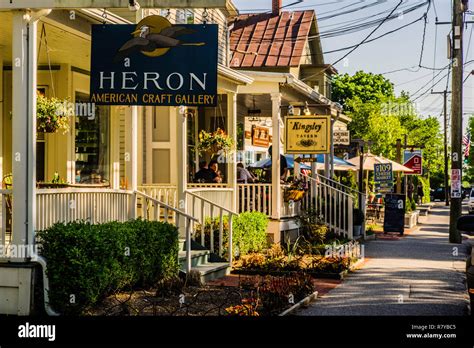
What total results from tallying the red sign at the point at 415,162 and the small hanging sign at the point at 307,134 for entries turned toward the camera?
2

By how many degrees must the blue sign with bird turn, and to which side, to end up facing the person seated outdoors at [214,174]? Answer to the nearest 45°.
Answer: approximately 180°

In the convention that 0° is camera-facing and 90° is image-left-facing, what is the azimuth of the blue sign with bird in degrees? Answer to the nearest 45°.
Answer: approximately 0°

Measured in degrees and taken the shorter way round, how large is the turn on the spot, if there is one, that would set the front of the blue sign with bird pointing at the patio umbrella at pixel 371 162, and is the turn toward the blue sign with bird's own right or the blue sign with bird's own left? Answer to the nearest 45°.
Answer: approximately 135° to the blue sign with bird's own left

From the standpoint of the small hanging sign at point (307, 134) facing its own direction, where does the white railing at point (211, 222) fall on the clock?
The white railing is roughly at 1 o'clock from the small hanging sign.

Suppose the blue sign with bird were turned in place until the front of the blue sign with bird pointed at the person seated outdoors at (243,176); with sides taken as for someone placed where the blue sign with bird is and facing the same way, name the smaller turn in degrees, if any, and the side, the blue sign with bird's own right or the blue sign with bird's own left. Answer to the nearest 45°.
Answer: approximately 180°

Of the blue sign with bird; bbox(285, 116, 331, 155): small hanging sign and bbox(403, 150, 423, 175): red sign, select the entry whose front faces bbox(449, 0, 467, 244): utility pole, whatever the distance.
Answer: the red sign

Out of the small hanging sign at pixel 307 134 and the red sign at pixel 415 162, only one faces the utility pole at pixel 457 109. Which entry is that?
the red sign

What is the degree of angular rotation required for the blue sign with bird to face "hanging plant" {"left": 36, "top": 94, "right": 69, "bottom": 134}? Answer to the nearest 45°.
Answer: approximately 135° to its right

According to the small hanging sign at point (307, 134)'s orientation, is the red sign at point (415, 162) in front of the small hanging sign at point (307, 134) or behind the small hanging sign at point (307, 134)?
behind
